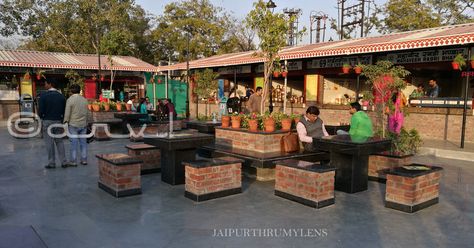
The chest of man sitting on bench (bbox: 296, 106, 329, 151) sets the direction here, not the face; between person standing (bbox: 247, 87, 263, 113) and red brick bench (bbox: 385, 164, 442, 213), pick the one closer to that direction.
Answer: the red brick bench

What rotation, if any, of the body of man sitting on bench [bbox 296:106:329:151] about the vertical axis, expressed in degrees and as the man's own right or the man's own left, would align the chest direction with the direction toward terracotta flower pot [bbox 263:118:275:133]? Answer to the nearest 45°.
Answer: approximately 135° to the man's own right

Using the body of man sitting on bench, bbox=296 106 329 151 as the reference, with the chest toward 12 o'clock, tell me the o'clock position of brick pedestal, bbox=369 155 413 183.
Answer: The brick pedestal is roughly at 10 o'clock from the man sitting on bench.

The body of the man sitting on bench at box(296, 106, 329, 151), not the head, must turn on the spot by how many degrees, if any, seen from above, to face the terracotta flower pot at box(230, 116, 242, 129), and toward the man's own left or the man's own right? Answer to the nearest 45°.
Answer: approximately 135° to the man's own right

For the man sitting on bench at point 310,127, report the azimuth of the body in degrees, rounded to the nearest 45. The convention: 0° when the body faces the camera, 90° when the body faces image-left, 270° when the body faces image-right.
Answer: approximately 315°

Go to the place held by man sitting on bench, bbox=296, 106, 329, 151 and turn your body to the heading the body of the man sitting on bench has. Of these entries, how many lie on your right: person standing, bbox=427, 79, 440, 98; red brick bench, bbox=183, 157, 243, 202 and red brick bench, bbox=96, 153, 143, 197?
2

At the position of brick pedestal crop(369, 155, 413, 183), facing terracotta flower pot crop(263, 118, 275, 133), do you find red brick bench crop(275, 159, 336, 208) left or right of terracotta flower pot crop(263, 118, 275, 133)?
left
